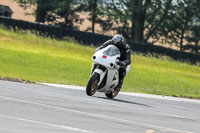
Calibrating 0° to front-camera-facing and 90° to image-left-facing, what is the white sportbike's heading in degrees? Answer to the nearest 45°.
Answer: approximately 45°
